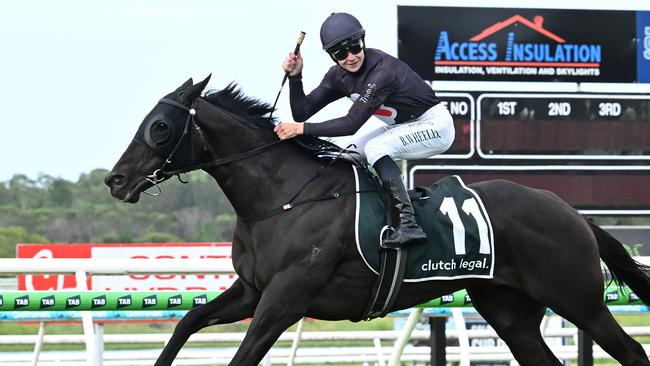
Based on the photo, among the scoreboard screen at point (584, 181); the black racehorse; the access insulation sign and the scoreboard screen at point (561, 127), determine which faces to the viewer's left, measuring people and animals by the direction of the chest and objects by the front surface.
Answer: the black racehorse

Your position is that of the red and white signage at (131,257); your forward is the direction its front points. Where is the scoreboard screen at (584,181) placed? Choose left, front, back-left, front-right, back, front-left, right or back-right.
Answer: front-left

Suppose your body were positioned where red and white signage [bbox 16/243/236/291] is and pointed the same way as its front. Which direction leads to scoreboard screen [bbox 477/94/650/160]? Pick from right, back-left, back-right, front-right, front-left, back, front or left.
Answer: front-left

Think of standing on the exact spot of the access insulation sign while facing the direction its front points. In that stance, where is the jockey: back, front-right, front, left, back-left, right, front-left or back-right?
front

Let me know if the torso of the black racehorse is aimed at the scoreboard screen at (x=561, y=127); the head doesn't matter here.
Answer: no

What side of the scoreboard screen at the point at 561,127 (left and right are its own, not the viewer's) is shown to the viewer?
front

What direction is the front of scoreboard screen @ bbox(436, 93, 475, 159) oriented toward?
toward the camera

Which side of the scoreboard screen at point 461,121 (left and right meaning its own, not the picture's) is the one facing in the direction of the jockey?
front

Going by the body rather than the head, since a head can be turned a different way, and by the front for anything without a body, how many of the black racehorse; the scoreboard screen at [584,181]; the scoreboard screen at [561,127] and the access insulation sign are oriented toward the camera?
3

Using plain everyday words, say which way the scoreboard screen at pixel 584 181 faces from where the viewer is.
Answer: facing the viewer

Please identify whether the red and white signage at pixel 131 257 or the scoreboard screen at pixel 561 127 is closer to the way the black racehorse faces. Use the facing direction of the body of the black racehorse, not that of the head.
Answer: the red and white signage

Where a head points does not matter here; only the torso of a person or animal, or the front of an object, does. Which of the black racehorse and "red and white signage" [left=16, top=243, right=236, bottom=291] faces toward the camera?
the red and white signage

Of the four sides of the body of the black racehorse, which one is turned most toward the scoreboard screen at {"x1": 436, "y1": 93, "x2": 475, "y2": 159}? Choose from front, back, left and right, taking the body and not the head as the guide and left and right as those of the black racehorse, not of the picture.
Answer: right

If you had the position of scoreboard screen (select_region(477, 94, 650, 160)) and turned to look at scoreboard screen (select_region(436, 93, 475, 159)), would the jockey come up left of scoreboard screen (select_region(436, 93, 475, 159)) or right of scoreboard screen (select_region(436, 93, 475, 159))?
left

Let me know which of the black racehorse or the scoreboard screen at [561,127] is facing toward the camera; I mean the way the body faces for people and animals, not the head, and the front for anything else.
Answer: the scoreboard screen

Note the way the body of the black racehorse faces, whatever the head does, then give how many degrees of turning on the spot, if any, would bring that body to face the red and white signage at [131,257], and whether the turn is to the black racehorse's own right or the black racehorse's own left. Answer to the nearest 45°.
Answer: approximately 90° to the black racehorse's own right

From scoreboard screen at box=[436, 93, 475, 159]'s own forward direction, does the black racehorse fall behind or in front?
in front

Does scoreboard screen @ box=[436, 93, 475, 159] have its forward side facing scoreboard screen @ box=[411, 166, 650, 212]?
no

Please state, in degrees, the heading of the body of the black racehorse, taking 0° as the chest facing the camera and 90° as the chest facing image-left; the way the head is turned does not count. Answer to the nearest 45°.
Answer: approximately 90°
